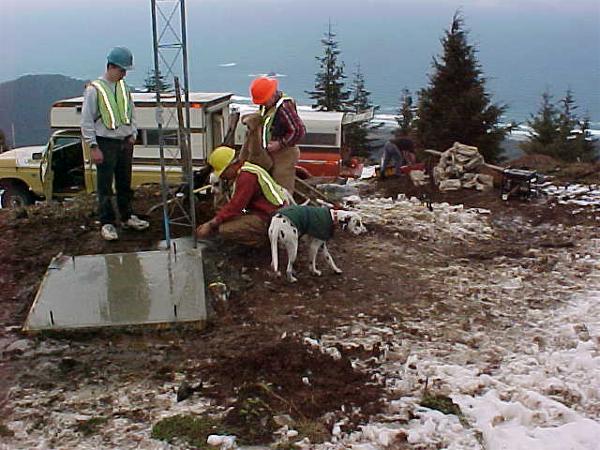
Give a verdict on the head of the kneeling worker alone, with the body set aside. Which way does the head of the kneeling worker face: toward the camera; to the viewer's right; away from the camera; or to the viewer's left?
to the viewer's left

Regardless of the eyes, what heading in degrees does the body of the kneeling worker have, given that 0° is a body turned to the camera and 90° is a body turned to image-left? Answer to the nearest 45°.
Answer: approximately 90°

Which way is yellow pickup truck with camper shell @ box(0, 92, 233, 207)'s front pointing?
to the viewer's left

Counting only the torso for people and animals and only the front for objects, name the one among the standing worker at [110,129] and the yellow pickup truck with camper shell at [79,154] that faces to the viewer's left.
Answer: the yellow pickup truck with camper shell

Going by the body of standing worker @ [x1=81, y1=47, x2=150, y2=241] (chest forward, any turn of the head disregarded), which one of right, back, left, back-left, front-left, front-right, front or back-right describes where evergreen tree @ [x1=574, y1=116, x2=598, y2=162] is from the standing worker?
left

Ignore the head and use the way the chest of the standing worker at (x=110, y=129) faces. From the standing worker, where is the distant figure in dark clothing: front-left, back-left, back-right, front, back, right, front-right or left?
left

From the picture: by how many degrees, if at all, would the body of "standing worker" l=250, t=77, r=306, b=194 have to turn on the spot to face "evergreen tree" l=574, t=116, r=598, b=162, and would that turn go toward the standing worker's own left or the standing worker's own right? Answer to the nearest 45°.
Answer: approximately 180°

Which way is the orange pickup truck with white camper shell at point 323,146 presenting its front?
to the viewer's left

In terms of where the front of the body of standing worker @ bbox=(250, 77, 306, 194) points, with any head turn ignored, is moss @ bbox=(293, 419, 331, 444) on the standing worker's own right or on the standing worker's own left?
on the standing worker's own left

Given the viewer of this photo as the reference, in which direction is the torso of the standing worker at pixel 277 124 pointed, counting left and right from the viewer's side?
facing the viewer and to the left of the viewer

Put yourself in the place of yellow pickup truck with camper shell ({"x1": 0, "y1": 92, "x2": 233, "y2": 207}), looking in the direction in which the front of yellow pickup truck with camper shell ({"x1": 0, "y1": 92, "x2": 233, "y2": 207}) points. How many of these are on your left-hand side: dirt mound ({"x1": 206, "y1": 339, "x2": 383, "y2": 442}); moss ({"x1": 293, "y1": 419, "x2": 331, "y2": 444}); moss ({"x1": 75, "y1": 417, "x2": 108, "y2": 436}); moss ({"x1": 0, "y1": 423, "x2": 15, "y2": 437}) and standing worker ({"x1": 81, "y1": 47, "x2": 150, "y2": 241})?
5

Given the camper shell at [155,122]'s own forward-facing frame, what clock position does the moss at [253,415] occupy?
The moss is roughly at 9 o'clock from the camper shell.

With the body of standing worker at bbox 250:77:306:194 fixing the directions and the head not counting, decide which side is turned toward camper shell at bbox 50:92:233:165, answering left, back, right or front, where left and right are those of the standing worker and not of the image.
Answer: right

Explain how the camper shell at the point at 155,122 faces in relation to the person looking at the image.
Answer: facing to the left of the viewer
